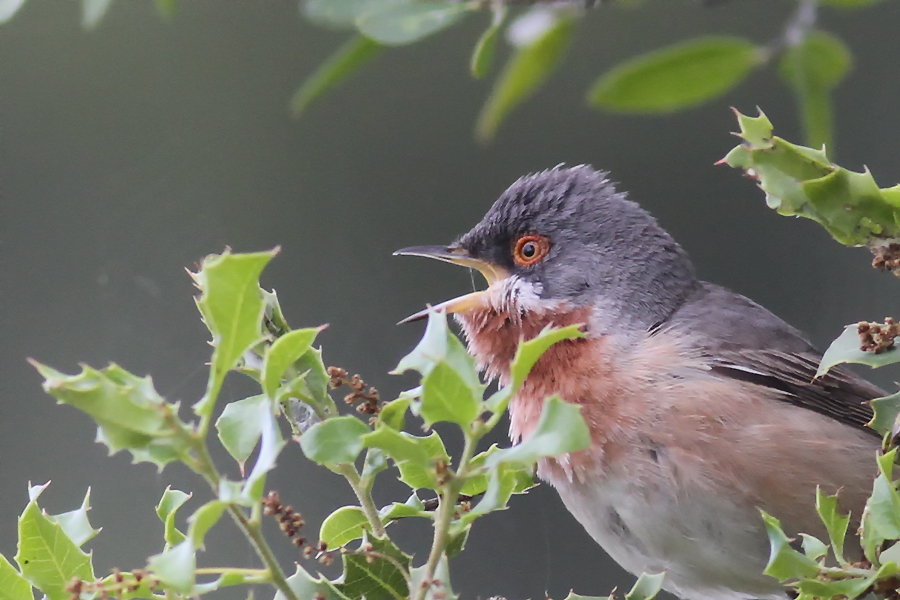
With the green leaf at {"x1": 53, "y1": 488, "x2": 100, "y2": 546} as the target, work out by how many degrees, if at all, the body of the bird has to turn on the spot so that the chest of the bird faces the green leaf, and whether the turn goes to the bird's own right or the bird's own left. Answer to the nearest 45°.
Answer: approximately 45° to the bird's own left

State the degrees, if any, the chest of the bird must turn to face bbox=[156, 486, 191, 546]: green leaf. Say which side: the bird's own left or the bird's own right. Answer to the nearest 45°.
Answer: approximately 45° to the bird's own left

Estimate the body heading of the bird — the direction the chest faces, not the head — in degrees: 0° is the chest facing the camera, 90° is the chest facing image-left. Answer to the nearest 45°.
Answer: approximately 90°

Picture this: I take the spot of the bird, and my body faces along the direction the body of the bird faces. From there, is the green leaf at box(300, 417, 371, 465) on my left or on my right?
on my left

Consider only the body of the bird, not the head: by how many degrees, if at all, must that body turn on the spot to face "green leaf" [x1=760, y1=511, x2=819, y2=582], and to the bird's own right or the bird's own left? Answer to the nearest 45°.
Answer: approximately 90° to the bird's own left
